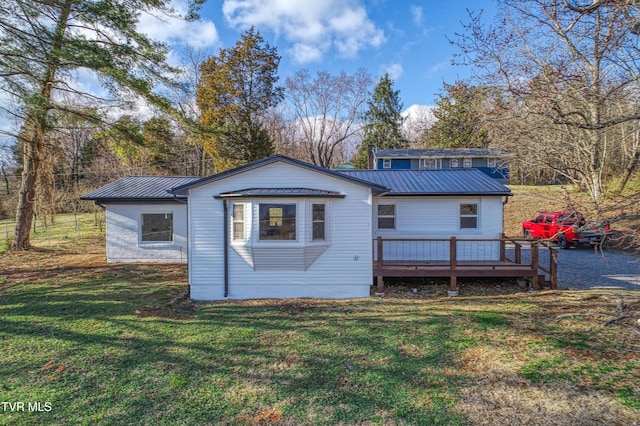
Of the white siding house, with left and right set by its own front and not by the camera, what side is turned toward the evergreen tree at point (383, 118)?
back

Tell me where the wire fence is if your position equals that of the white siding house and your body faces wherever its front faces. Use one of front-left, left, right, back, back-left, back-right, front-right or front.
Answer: back-right

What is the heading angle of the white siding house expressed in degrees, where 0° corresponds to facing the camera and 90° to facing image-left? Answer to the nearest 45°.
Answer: approximately 0°

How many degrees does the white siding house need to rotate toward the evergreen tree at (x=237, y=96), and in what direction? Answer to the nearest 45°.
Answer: approximately 180°
